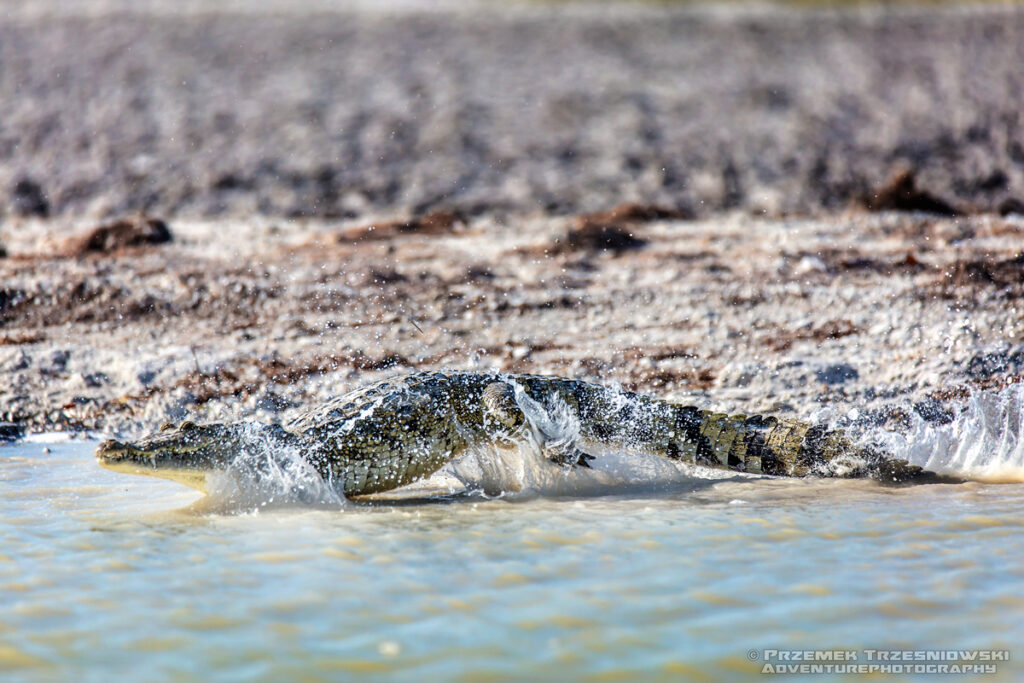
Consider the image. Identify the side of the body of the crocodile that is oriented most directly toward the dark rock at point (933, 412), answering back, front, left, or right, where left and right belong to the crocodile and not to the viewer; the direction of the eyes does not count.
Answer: back

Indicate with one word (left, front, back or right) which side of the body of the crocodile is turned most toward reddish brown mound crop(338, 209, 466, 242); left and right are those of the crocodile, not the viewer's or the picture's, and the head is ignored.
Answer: right

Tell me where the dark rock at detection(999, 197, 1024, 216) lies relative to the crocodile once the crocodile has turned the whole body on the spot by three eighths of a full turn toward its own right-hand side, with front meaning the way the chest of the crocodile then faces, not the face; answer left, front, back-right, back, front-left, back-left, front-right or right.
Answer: front

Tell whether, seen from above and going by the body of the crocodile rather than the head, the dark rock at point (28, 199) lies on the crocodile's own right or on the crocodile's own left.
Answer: on the crocodile's own right

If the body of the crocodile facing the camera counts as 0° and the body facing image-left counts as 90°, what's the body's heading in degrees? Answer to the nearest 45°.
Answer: approximately 90°

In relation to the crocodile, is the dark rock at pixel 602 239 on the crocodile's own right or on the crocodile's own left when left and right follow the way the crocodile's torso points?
on the crocodile's own right

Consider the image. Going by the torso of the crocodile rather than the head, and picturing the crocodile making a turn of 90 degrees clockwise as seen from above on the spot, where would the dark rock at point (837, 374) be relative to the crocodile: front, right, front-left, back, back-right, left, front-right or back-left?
front-right
